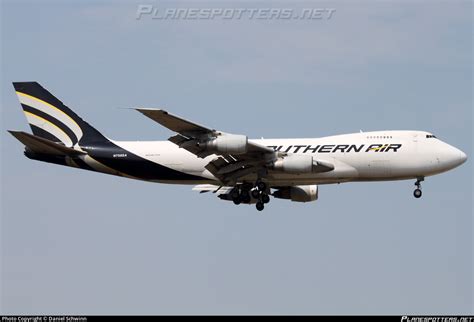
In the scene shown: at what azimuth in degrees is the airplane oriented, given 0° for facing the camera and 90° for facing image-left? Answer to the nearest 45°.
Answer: approximately 270°
